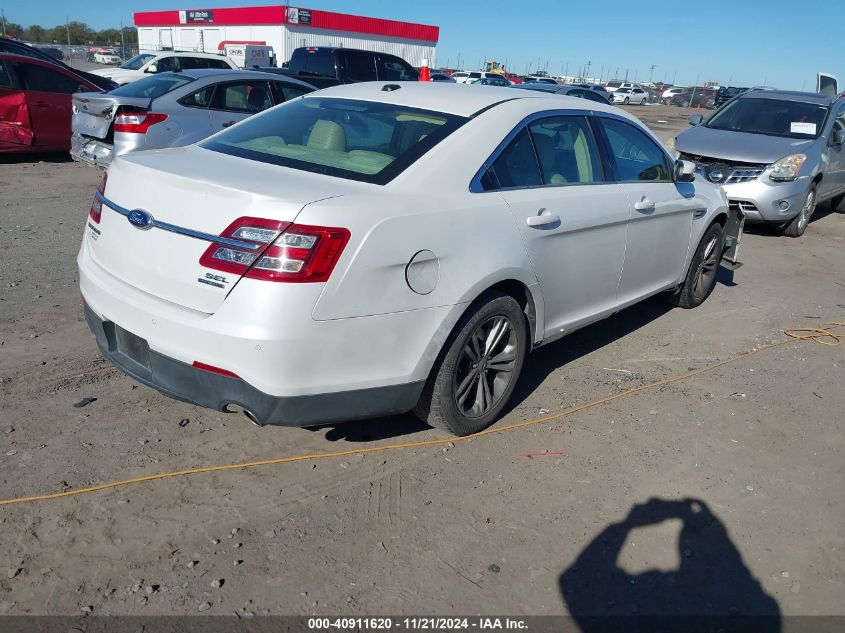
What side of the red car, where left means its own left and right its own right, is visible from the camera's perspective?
right

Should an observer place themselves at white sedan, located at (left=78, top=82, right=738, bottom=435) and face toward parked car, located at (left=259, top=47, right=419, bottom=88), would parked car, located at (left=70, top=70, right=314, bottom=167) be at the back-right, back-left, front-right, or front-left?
front-left

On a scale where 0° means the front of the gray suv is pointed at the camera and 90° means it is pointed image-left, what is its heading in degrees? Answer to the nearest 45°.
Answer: approximately 45°

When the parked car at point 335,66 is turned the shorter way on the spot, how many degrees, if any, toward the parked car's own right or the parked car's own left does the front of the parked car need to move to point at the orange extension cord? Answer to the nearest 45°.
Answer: approximately 135° to the parked car's own right

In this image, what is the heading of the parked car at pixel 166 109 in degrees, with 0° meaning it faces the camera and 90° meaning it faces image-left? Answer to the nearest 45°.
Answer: approximately 225°

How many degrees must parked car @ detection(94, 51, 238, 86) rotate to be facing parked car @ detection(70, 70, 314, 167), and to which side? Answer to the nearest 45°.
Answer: approximately 45° to its left

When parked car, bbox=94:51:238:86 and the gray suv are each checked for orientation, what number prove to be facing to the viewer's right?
0

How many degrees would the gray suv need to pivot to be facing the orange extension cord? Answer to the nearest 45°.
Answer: approximately 45° to its left

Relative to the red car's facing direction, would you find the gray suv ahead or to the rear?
ahead

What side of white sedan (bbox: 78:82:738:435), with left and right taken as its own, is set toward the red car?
left

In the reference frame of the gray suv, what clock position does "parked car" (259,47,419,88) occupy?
The parked car is roughly at 2 o'clock from the gray suv.

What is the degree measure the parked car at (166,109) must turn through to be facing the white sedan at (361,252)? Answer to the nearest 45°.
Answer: approximately 135° to its right

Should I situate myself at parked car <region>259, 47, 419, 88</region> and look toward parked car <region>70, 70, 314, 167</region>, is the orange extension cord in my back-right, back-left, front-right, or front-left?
front-left

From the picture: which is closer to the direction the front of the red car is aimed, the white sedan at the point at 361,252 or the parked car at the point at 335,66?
the parked car

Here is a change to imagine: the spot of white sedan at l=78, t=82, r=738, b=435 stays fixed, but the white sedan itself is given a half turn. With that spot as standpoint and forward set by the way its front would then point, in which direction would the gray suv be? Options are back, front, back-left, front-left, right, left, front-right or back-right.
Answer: back

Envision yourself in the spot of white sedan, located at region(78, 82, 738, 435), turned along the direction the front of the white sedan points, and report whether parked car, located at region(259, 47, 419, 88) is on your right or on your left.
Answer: on your left

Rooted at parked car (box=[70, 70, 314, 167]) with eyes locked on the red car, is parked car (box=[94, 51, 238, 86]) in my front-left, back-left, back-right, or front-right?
front-right
